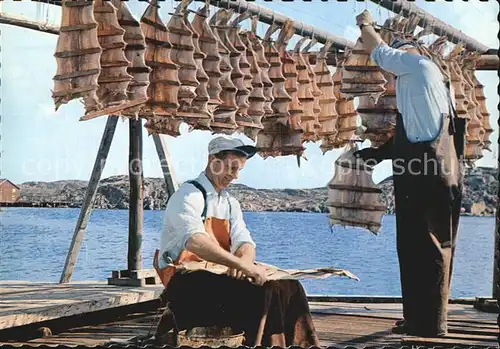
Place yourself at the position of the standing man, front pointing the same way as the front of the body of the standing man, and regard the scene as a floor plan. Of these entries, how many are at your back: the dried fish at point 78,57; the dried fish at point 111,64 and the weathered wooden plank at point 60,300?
0

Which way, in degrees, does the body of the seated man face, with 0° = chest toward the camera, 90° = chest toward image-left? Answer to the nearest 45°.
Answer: approximately 315°

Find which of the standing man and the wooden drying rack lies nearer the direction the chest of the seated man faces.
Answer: the standing man

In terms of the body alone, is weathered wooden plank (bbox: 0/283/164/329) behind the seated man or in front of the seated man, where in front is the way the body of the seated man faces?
behind

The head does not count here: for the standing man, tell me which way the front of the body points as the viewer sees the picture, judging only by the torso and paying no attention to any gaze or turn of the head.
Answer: to the viewer's left

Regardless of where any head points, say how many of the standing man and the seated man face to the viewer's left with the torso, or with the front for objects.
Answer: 1

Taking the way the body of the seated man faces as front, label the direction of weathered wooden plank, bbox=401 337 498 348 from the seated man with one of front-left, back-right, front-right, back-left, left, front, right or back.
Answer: front-left

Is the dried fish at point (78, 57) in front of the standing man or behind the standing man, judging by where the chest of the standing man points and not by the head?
in front

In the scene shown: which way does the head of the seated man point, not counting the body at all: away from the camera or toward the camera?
toward the camera
